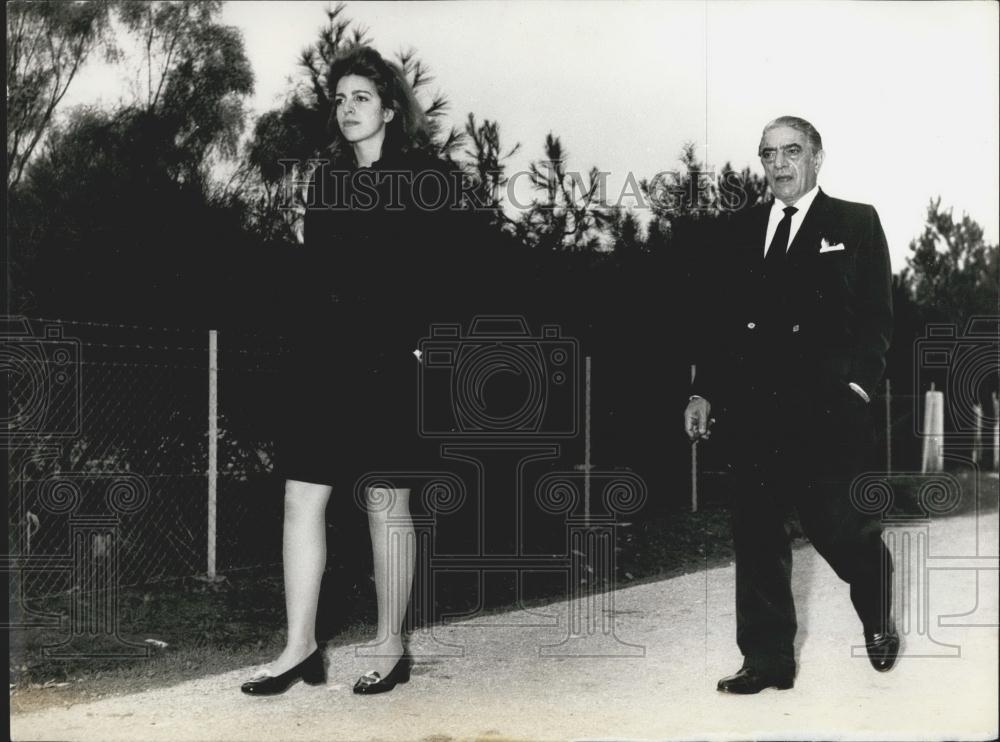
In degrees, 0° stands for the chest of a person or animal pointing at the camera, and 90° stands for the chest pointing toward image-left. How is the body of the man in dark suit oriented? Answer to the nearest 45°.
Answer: approximately 45°

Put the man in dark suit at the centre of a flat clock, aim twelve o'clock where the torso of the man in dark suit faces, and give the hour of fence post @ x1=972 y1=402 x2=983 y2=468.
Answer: The fence post is roughly at 6 o'clock from the man in dark suit.

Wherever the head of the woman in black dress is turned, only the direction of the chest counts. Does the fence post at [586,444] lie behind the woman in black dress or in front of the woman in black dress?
behind

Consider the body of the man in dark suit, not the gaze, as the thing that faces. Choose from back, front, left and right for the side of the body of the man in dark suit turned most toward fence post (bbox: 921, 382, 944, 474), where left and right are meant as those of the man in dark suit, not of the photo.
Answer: back

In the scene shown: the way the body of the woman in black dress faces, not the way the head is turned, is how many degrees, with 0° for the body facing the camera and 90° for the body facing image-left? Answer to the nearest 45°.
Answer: approximately 45°

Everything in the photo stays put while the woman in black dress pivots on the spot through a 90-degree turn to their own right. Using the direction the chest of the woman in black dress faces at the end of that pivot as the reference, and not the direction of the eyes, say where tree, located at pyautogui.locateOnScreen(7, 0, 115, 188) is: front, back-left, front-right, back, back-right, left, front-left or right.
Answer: front

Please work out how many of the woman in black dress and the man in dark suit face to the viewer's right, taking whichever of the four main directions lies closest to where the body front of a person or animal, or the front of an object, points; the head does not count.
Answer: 0

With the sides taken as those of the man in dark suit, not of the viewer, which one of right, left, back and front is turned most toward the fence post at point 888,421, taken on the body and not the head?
back

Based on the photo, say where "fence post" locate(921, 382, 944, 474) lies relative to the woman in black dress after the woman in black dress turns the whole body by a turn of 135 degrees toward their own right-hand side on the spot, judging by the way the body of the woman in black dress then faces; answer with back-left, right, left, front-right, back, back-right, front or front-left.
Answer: right
